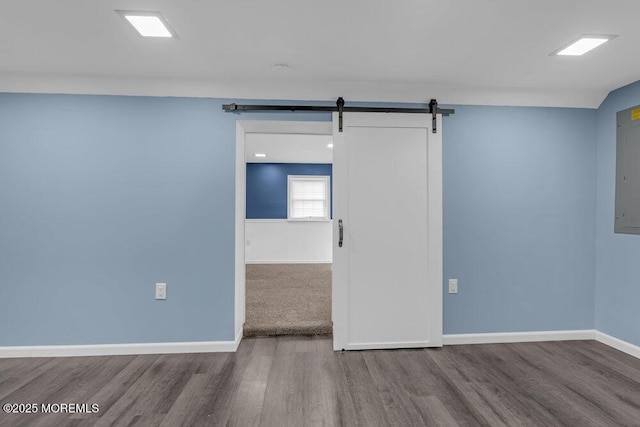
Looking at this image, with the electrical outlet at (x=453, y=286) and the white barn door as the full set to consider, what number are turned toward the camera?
2

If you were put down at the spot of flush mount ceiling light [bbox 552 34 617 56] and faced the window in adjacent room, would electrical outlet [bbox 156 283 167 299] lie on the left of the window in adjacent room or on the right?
left

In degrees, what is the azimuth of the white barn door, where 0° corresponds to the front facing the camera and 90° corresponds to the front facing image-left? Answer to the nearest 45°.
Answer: approximately 0°

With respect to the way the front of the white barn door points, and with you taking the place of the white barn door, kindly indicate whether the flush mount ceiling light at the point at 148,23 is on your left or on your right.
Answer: on your right

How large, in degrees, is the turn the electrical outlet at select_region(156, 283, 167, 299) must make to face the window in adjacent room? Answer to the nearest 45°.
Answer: approximately 135° to its left

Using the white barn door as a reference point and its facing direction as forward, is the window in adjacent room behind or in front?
behind

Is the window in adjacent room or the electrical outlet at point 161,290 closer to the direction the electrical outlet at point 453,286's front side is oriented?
the electrical outlet

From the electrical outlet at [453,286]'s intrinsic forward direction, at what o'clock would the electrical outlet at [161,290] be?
the electrical outlet at [161,290] is roughly at 2 o'clock from the electrical outlet at [453,286].

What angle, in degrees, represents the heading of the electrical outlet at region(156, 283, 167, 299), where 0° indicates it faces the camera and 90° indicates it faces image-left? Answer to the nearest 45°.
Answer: approximately 0°

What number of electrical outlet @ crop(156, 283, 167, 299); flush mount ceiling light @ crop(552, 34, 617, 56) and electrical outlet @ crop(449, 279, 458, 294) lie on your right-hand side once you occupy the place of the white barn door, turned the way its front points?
1

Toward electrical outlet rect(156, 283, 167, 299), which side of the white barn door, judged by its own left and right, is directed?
right

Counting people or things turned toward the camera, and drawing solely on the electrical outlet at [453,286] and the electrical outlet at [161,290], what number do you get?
2
